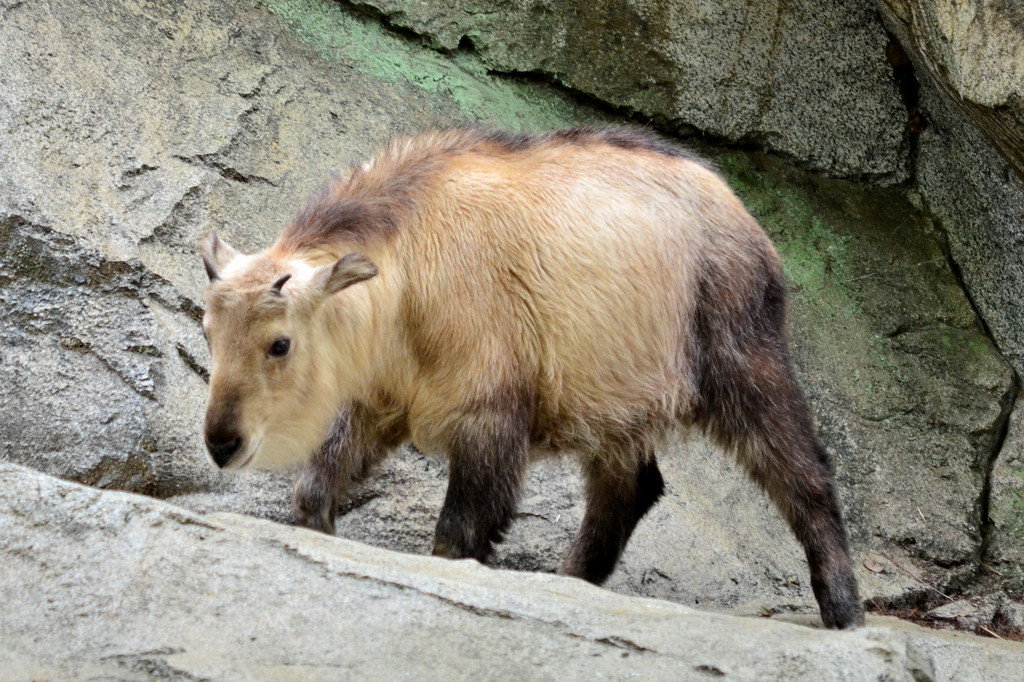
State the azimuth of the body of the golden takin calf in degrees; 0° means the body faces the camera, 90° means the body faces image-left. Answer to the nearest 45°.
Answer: approximately 90°

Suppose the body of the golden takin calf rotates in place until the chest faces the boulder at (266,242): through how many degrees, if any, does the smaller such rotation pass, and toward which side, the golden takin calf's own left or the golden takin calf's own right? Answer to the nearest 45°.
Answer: approximately 45° to the golden takin calf's own right

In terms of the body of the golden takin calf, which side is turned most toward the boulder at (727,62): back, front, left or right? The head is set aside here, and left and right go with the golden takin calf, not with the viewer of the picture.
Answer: right
